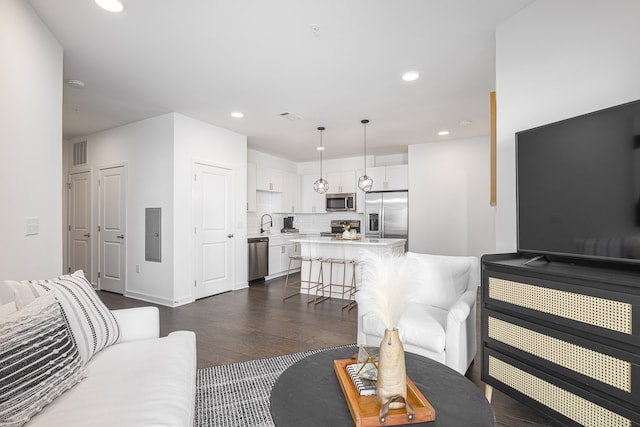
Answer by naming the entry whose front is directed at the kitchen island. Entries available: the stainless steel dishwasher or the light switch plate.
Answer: the stainless steel dishwasher

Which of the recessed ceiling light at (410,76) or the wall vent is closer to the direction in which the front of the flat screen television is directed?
the wall vent

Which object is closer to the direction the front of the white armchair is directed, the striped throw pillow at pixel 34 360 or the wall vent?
the striped throw pillow

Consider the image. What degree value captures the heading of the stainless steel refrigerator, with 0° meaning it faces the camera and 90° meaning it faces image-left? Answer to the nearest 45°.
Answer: approximately 0°

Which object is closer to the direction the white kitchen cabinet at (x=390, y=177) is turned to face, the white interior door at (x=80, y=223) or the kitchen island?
the kitchen island

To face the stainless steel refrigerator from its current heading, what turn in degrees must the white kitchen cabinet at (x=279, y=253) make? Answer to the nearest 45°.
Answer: approximately 45° to its left

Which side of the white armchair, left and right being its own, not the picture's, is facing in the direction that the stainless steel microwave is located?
right

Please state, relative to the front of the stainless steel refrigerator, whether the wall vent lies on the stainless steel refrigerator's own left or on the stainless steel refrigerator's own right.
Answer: on the stainless steel refrigerator's own right

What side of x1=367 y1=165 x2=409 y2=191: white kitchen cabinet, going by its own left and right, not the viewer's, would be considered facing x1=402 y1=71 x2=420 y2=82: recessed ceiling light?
front

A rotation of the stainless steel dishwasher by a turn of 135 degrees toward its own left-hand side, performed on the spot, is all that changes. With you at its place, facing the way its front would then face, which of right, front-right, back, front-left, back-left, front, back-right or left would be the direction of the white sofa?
back

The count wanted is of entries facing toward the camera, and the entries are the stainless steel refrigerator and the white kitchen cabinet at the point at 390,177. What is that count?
2

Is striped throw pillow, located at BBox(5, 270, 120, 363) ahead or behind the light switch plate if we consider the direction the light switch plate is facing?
ahead

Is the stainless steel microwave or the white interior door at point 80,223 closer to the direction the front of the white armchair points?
the white interior door

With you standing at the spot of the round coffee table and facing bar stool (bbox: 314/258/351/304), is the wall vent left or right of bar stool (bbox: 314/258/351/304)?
left

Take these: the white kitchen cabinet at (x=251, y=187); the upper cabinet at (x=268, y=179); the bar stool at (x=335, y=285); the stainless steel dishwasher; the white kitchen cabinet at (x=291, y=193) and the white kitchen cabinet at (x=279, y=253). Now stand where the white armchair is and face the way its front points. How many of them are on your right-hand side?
6

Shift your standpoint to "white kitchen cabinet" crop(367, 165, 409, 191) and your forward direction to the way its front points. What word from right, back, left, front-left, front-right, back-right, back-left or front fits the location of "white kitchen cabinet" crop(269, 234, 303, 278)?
right
